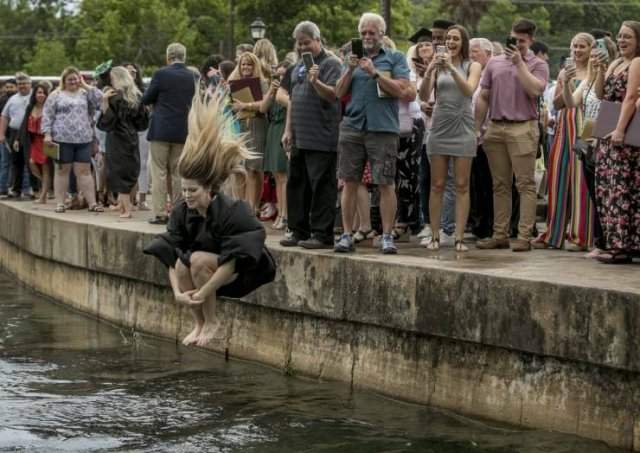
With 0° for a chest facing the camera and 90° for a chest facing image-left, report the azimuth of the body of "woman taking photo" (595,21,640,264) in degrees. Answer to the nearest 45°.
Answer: approximately 45°

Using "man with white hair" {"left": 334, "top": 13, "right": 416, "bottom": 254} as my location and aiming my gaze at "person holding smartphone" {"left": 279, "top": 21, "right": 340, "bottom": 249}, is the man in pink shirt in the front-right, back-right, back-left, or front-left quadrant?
back-right

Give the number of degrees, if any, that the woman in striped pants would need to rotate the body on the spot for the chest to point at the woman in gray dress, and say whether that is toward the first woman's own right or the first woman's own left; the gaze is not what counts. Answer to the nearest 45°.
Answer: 0° — they already face them

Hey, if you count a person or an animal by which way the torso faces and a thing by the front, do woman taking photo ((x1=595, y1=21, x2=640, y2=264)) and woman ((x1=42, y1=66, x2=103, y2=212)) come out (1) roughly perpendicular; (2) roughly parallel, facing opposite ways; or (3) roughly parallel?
roughly perpendicular

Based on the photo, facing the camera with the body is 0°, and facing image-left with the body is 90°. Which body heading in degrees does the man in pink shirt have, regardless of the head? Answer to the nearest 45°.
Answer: approximately 45°

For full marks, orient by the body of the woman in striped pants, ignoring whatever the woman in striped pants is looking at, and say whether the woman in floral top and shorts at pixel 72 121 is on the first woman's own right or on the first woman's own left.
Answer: on the first woman's own right
